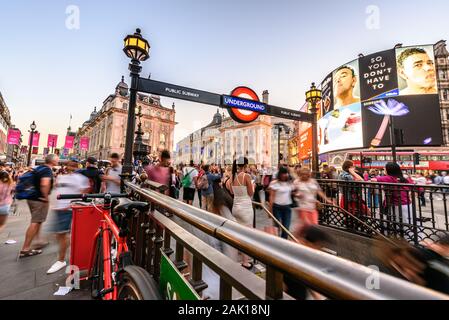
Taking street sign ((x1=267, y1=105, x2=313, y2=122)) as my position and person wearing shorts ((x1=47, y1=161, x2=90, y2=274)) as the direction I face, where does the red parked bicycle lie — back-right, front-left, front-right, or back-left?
front-left

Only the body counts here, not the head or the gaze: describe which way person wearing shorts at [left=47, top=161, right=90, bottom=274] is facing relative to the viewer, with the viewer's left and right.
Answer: facing the viewer and to the left of the viewer

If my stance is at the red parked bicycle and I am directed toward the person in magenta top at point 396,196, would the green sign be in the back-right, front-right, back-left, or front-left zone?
front-right

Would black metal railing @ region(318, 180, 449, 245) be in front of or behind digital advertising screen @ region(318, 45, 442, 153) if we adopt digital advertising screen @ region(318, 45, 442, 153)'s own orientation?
in front

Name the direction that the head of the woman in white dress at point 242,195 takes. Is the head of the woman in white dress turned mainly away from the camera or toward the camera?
away from the camera

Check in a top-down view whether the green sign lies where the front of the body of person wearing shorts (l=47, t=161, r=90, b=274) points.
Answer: no

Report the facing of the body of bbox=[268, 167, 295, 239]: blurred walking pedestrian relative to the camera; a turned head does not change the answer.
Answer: toward the camera
